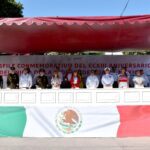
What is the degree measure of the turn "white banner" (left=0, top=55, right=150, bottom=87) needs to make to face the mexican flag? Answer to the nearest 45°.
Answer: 0° — it already faces it

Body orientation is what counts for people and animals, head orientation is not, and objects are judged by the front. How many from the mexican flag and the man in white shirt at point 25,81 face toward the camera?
2

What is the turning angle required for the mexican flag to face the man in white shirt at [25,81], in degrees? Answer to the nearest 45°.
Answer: approximately 135° to its right

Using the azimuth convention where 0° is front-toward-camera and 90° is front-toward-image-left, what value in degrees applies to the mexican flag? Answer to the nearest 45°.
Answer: approximately 0°

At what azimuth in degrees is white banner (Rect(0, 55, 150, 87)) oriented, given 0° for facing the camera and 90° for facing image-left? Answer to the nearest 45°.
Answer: approximately 0°
